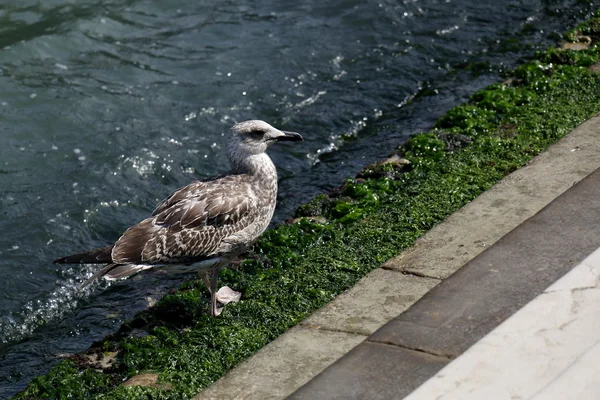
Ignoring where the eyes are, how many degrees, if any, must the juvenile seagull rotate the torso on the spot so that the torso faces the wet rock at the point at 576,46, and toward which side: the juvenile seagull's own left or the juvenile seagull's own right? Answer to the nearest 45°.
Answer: approximately 45° to the juvenile seagull's own left

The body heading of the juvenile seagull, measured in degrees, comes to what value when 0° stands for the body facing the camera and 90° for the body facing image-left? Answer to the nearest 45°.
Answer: approximately 270°

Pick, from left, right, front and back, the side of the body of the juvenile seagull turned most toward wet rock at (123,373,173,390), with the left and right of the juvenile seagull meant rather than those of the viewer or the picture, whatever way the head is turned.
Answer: right

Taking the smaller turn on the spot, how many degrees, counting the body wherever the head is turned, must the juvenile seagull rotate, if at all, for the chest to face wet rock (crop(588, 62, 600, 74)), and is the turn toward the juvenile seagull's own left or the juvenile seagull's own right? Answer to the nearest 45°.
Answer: approximately 45° to the juvenile seagull's own left

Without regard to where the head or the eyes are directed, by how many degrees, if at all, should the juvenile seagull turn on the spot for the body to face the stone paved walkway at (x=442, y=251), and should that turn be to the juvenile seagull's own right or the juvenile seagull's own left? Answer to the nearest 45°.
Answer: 0° — it already faces it

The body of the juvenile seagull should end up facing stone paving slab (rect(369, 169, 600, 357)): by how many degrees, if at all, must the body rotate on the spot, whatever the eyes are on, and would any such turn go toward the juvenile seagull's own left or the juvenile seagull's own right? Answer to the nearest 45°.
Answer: approximately 45° to the juvenile seagull's own right

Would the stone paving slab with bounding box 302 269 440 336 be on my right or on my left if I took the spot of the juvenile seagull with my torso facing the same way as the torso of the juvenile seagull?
on my right
